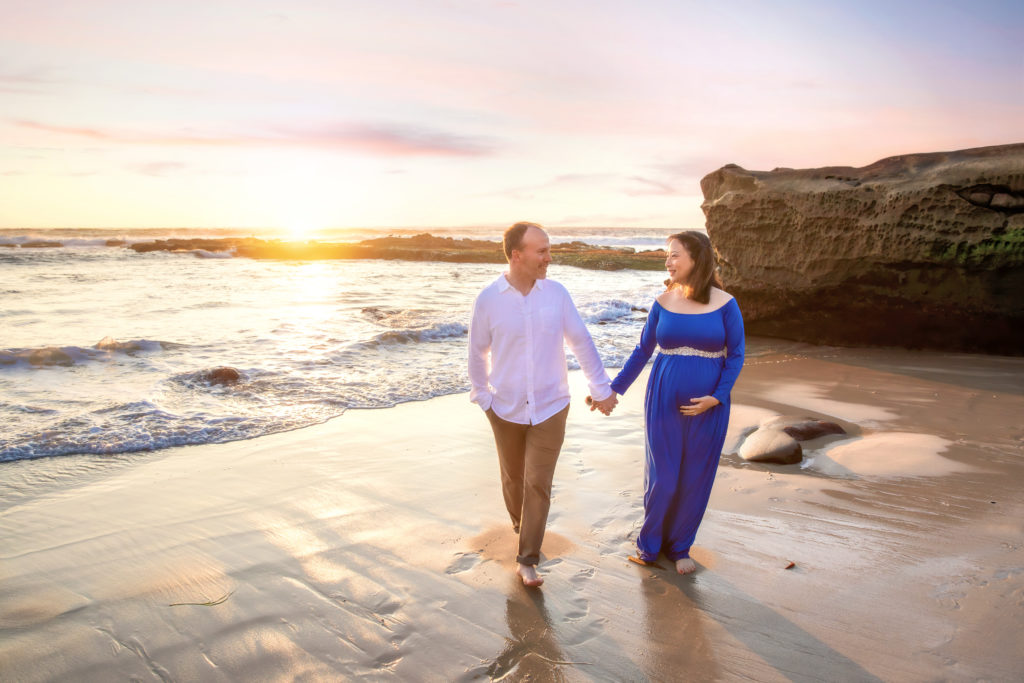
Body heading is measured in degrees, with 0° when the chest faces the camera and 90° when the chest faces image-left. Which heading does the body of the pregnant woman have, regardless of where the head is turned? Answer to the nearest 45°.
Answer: approximately 0°

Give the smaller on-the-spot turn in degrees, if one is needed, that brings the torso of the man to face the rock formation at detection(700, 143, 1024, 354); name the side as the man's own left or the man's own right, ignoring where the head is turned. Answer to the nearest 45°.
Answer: approximately 135° to the man's own left

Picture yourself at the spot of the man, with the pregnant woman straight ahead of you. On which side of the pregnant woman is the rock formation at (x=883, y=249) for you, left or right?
left

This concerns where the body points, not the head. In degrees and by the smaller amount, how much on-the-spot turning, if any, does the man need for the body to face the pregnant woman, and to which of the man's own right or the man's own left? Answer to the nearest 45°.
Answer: approximately 90° to the man's own left

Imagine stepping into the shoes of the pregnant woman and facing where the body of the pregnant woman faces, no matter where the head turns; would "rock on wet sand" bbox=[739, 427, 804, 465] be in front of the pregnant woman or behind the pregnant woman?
behind

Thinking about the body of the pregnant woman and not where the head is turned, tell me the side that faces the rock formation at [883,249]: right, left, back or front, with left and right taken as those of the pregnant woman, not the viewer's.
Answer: back

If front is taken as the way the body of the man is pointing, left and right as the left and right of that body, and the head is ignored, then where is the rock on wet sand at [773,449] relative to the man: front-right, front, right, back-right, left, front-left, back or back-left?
back-left

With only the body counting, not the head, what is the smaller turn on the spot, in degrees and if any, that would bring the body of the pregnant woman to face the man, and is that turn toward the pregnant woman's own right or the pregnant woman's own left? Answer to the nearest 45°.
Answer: approximately 45° to the pregnant woman's own right

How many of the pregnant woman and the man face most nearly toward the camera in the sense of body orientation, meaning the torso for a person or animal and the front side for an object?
2
